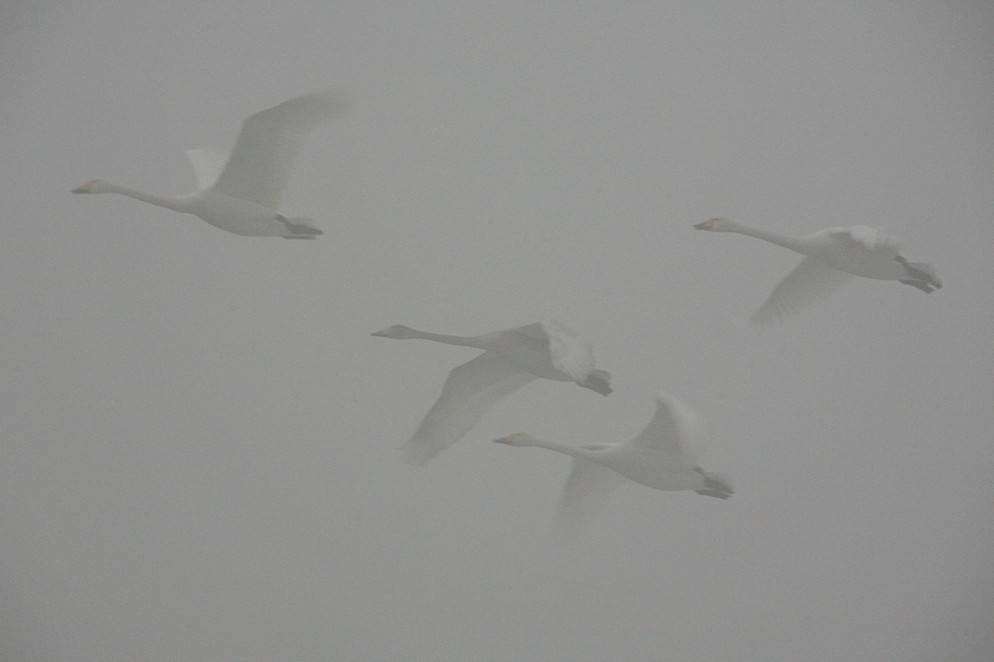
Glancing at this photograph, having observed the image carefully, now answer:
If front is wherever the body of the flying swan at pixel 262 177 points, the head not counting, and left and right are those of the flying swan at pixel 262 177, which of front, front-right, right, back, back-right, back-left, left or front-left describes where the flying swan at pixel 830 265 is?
back

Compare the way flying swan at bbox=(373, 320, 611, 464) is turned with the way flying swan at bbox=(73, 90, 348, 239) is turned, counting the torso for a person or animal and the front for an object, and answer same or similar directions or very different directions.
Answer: same or similar directions

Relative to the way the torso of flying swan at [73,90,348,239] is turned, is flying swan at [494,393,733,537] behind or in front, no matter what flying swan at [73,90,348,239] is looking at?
behind

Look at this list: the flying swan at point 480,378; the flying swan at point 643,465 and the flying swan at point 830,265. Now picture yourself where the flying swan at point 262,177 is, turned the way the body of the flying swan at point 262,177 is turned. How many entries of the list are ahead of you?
0

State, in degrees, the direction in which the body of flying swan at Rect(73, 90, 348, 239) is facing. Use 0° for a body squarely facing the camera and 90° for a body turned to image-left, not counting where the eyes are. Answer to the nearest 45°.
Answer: approximately 90°

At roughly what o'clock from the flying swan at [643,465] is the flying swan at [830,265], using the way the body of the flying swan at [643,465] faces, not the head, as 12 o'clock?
the flying swan at [830,265] is roughly at 6 o'clock from the flying swan at [643,465].

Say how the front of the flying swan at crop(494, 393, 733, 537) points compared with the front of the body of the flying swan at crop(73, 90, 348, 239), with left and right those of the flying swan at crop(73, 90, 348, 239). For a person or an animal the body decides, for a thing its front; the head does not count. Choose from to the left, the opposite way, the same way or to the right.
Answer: the same way

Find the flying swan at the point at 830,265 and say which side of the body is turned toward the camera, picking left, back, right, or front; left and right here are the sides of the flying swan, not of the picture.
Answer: left

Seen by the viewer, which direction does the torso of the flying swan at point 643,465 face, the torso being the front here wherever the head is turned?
to the viewer's left

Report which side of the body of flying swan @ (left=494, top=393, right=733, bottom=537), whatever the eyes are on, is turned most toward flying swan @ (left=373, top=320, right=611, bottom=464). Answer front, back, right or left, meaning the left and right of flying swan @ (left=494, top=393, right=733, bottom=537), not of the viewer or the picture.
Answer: front

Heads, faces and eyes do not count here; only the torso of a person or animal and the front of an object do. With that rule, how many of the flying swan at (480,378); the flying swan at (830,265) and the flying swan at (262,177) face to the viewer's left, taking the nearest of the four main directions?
3

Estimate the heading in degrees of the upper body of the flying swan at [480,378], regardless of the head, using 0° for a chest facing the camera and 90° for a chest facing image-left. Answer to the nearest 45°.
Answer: approximately 90°

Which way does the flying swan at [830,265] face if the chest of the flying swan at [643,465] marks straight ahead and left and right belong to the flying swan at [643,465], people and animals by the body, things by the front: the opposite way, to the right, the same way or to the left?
the same way

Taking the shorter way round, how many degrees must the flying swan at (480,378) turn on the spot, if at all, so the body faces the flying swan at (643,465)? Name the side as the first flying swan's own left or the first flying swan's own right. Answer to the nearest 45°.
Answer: approximately 180°

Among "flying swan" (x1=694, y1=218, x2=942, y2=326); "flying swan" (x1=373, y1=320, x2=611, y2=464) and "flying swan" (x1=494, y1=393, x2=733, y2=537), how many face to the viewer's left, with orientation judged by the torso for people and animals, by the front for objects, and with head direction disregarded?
3

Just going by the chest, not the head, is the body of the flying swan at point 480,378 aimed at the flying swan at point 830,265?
no

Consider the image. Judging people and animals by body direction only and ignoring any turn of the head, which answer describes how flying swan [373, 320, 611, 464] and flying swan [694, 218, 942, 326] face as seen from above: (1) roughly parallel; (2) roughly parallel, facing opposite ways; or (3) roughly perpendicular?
roughly parallel

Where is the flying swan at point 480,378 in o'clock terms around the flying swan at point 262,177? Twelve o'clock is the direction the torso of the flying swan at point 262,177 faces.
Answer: the flying swan at point 480,378 is roughly at 7 o'clock from the flying swan at point 262,177.
